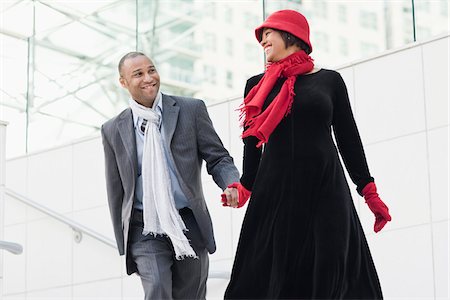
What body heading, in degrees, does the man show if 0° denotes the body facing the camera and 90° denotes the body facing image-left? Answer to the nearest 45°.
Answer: approximately 0°

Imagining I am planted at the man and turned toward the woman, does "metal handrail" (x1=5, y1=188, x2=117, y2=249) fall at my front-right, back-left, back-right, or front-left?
back-left

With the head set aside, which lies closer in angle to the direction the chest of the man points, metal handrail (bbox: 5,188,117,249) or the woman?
the woman

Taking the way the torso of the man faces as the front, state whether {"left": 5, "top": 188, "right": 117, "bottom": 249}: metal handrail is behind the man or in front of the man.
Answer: behind

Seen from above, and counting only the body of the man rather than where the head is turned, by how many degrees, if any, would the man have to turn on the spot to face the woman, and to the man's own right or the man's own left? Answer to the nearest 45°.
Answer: approximately 45° to the man's own left

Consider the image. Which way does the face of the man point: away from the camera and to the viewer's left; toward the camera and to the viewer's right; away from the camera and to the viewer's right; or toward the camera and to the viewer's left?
toward the camera and to the viewer's right
